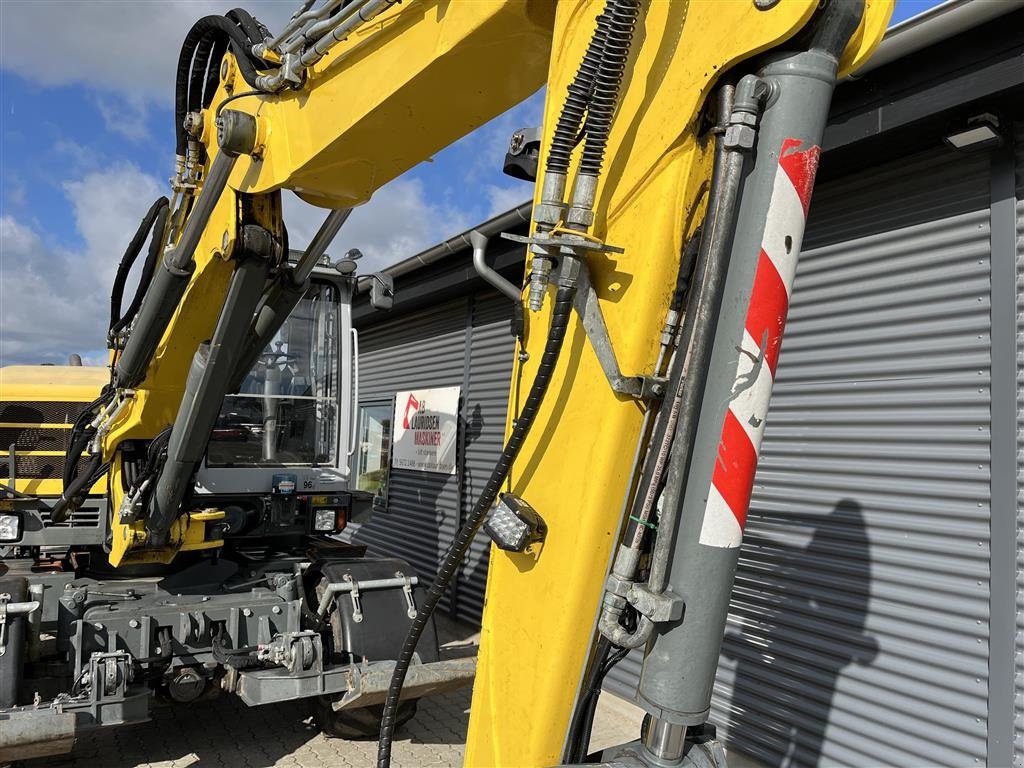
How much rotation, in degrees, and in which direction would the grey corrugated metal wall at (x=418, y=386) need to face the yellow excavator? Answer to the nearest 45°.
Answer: approximately 45° to its left

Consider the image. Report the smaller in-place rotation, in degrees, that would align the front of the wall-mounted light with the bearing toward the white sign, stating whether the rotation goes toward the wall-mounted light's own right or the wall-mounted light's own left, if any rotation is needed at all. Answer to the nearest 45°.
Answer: approximately 90° to the wall-mounted light's own right

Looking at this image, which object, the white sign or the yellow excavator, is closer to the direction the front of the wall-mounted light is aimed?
the yellow excavator

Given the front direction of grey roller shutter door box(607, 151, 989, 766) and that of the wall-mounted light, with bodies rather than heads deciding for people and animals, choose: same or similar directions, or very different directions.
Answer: same or similar directions

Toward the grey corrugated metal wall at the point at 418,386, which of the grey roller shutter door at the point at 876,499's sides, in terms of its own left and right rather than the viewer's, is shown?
right

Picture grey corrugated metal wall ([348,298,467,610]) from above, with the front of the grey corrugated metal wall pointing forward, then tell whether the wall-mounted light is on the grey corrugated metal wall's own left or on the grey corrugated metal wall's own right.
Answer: on the grey corrugated metal wall's own left

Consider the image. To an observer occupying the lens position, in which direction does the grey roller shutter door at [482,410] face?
facing the viewer and to the left of the viewer
